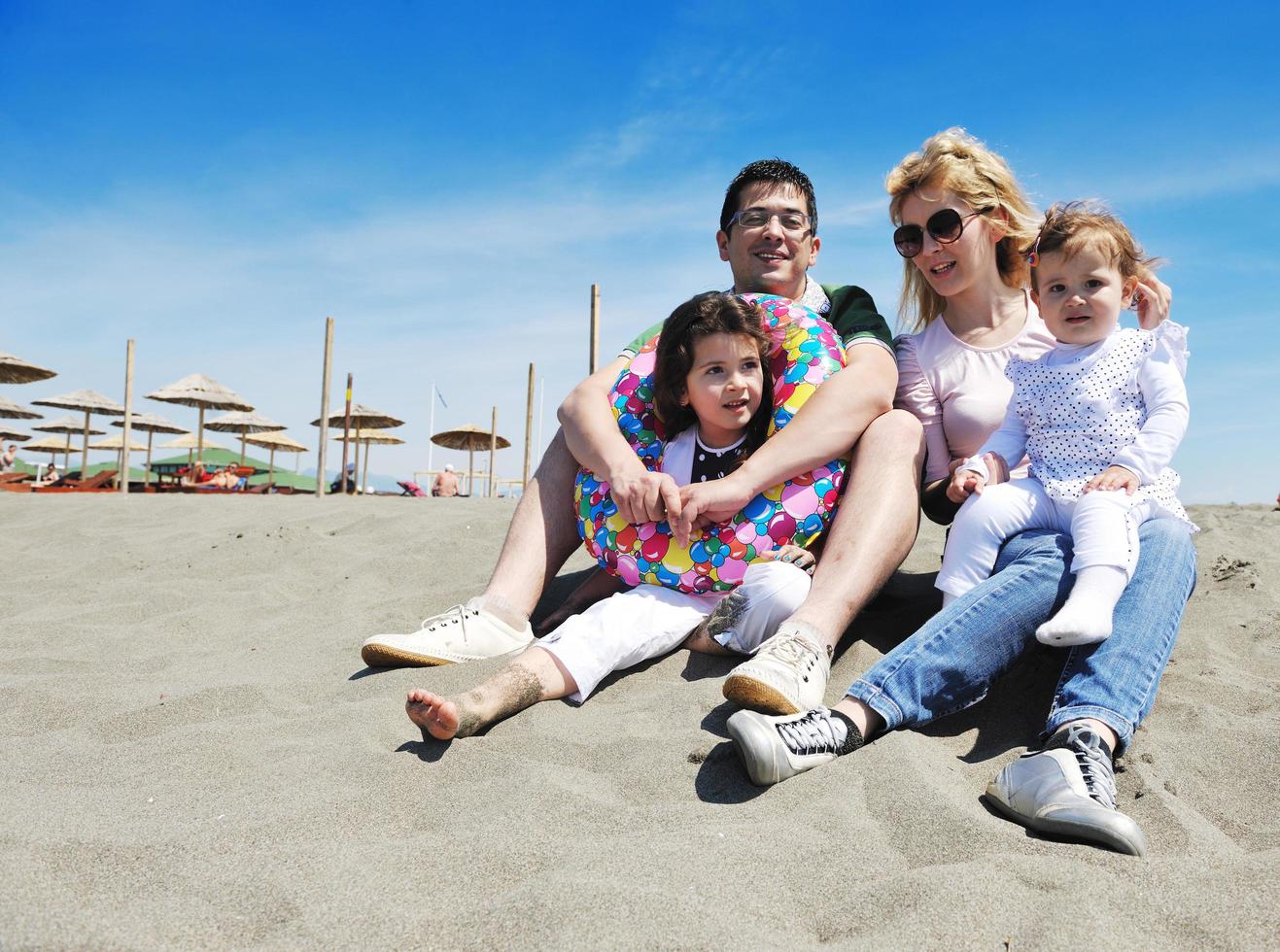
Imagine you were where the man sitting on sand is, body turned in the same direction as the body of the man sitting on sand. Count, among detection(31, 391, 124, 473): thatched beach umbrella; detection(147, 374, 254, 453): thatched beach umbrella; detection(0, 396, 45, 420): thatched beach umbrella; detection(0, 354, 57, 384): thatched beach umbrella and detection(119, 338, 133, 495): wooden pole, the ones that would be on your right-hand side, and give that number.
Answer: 5

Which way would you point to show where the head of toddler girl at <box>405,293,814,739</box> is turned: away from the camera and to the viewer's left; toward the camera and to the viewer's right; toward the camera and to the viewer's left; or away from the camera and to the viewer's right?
toward the camera and to the viewer's right

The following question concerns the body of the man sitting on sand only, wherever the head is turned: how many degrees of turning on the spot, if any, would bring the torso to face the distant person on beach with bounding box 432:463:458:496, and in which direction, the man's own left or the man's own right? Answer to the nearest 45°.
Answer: approximately 135° to the man's own right

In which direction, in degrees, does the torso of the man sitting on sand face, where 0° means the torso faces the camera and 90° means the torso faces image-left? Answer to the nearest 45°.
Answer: approximately 45°

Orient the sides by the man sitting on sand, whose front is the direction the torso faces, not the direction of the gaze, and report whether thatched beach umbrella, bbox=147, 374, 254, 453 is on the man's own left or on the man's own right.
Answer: on the man's own right

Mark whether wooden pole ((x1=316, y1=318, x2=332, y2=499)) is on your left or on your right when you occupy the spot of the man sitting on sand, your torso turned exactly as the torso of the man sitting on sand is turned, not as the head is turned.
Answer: on your right

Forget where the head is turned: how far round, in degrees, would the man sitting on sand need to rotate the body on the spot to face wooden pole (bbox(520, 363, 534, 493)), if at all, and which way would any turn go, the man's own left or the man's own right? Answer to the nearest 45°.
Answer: approximately 135° to the man's own right

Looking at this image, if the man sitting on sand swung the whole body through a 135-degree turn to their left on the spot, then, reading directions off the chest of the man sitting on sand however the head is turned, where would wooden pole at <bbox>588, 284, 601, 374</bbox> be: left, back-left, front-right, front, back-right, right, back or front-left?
left

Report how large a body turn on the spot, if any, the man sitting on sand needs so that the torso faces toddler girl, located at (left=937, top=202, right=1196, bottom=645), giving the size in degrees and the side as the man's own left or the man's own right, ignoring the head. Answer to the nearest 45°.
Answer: approximately 135° to the man's own left

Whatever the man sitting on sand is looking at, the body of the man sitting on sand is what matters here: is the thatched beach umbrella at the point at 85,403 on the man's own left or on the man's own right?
on the man's own right

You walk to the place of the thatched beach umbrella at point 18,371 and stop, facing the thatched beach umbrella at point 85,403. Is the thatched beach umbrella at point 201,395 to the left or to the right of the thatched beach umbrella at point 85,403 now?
right

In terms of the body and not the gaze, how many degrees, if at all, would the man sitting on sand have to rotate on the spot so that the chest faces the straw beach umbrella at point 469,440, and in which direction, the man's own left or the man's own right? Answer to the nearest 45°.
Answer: approximately 135° to the man's own right

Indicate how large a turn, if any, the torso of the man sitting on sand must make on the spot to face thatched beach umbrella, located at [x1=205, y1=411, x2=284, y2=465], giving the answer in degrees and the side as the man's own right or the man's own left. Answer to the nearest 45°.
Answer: approximately 90° to the man's own right
